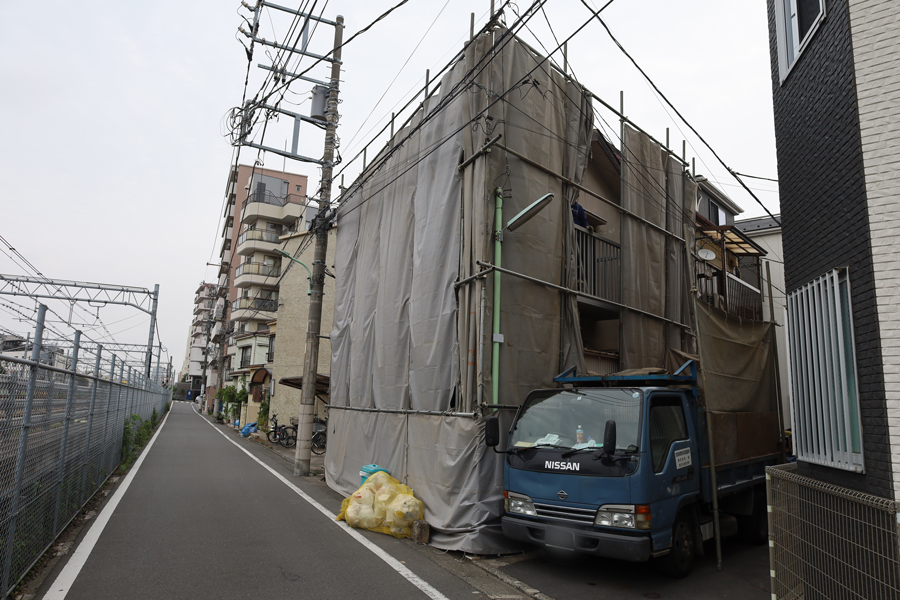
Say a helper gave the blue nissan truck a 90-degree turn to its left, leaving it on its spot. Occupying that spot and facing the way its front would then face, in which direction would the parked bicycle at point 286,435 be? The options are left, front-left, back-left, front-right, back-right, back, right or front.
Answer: back

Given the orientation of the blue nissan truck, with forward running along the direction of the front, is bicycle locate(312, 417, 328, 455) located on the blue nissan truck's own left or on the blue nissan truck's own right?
on the blue nissan truck's own right

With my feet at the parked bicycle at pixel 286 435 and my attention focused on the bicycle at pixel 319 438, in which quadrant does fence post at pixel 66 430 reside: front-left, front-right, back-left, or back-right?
front-right

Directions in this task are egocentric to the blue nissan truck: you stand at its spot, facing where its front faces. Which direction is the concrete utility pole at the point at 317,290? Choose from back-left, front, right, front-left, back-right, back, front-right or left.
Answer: right

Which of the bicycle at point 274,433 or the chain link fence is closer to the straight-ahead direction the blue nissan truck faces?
the chain link fence

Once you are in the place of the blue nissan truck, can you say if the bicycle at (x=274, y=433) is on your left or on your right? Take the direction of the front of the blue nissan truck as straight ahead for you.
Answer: on your right

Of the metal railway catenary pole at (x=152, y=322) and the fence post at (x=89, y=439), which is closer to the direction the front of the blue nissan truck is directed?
the fence post

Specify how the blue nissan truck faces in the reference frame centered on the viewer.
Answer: facing the viewer and to the left of the viewer

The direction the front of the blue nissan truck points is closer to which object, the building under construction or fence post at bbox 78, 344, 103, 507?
the fence post

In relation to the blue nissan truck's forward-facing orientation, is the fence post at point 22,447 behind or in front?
in front
